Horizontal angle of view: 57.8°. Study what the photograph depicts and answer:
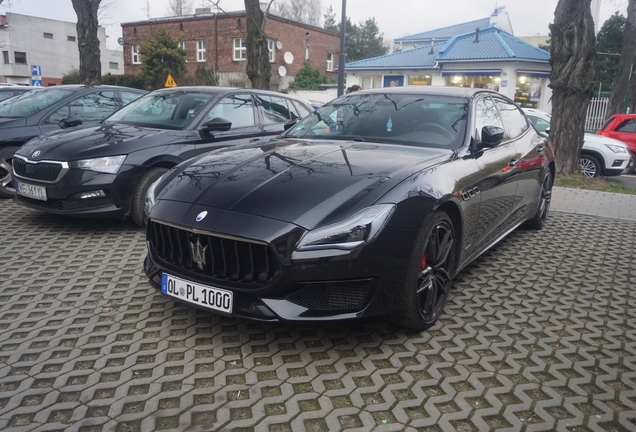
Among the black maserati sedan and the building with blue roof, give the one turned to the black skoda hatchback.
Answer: the building with blue roof

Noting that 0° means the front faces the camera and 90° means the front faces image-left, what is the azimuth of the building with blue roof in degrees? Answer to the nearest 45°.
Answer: approximately 0°

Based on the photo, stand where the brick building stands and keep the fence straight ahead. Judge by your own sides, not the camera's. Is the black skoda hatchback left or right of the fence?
right

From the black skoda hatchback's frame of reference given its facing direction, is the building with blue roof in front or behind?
behind

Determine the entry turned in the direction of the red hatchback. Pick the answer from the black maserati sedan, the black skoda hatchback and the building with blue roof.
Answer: the building with blue roof

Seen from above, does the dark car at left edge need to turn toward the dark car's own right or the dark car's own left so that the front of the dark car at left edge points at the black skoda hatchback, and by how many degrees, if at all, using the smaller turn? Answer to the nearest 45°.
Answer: approximately 45° to the dark car's own left

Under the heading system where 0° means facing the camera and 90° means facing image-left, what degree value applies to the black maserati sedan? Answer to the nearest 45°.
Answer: approximately 45°

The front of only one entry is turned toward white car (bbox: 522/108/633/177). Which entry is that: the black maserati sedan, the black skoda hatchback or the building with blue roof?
the building with blue roof

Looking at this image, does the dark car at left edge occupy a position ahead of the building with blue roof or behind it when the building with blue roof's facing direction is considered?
ahead
